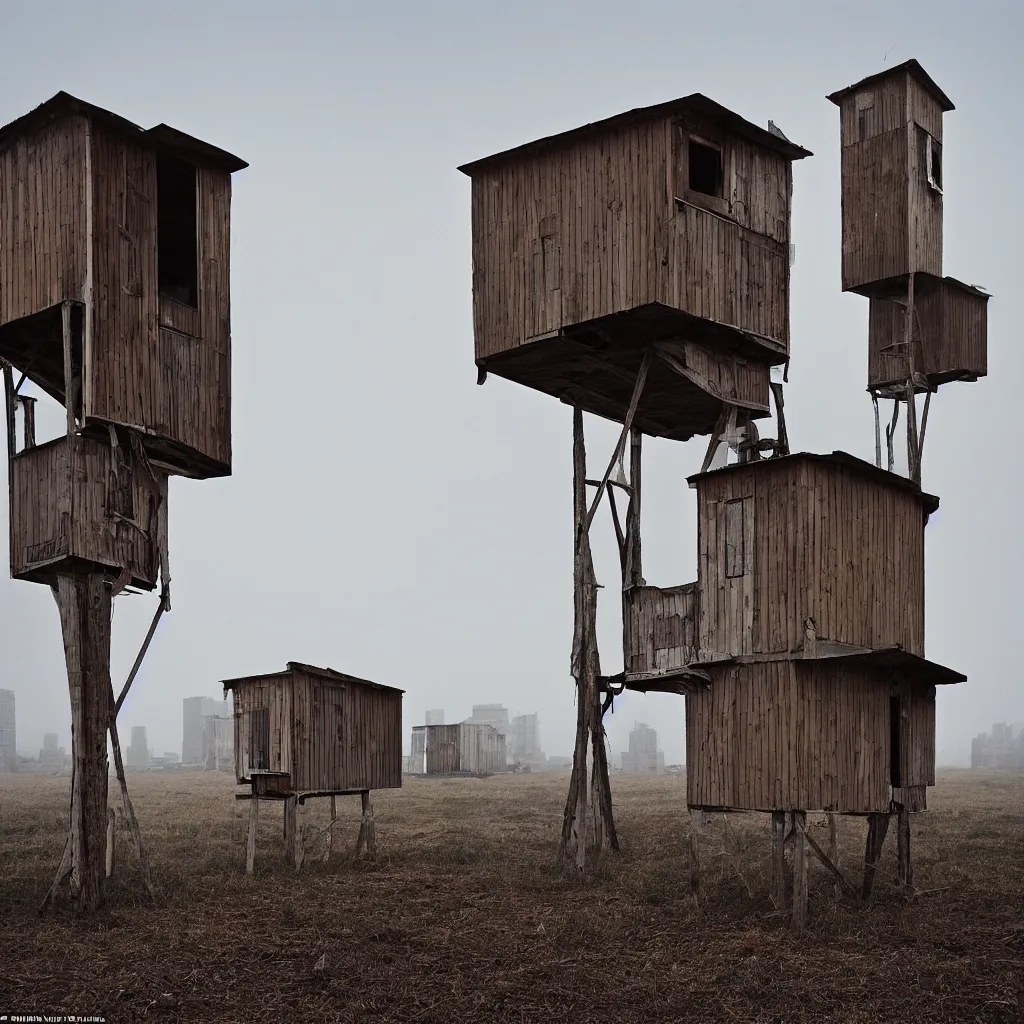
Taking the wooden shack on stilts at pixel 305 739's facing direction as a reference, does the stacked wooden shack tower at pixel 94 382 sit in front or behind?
in front

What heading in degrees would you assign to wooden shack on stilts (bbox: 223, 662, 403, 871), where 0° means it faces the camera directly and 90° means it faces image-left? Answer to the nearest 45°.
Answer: approximately 45°

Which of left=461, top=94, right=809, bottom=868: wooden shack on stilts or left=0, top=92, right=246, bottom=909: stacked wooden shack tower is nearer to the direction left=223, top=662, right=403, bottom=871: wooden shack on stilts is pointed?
the stacked wooden shack tower
